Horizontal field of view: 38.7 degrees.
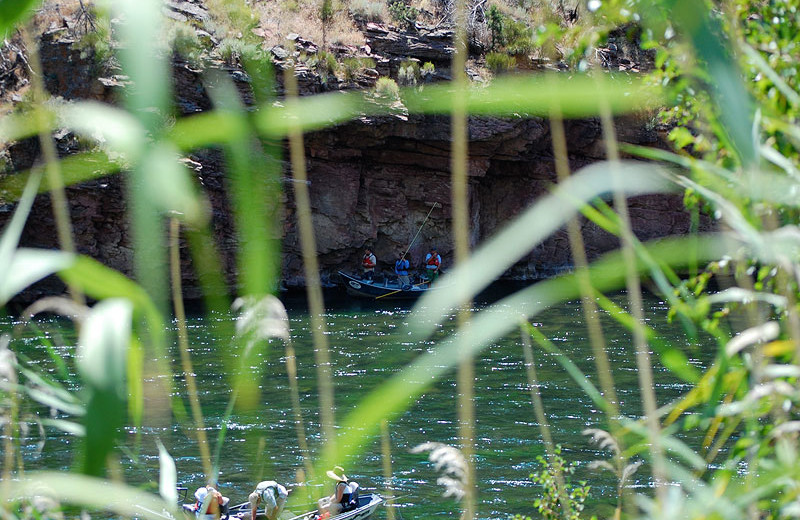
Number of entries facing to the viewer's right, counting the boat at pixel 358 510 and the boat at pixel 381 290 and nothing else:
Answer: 1

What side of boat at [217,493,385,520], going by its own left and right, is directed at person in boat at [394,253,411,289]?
left

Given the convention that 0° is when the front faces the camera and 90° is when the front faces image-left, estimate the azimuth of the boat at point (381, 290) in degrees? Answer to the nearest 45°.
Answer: approximately 90°

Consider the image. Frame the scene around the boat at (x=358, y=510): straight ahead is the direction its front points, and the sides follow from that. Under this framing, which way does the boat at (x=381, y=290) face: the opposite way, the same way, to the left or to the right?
the opposite way

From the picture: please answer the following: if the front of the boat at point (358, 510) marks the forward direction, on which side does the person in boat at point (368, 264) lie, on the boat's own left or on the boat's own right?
on the boat's own left

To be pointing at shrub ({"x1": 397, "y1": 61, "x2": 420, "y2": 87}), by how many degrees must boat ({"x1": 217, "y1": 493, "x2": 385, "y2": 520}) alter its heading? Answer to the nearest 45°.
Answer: approximately 90° to its left

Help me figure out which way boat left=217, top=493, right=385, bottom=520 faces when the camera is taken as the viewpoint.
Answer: facing to the right of the viewer
